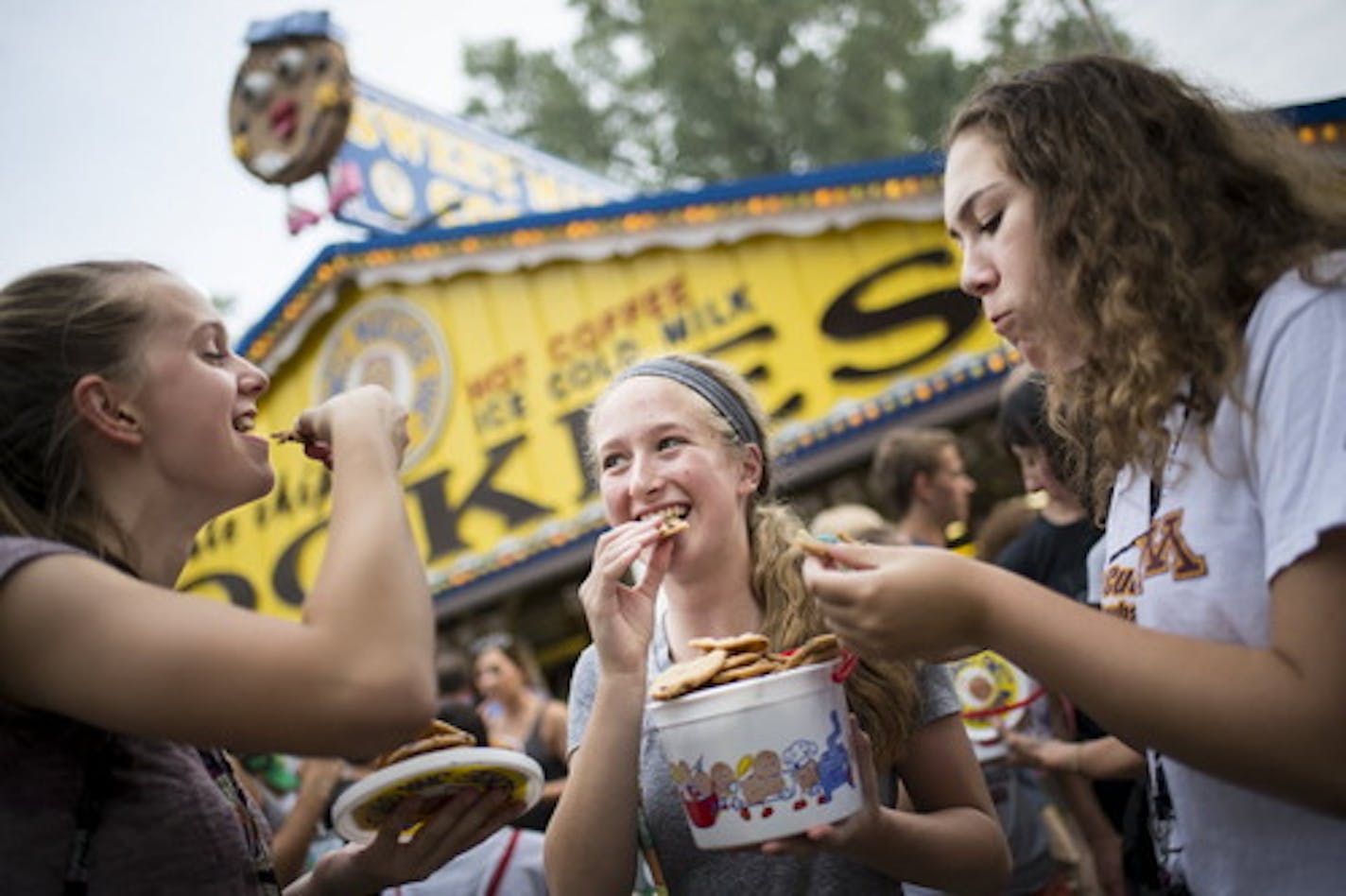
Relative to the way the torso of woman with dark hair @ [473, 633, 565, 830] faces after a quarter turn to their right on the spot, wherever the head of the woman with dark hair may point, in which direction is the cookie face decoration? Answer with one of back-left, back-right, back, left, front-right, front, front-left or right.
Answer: front-right

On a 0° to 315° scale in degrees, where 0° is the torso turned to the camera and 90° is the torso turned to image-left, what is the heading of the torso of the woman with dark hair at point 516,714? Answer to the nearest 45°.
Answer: approximately 45°

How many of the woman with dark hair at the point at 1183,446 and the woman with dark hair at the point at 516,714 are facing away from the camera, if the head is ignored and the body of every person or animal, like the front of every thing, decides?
0

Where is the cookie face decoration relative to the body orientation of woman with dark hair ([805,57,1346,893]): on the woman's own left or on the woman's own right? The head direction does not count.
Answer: on the woman's own right

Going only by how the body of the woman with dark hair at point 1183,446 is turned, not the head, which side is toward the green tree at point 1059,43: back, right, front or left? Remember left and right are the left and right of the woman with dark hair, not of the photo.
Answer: right

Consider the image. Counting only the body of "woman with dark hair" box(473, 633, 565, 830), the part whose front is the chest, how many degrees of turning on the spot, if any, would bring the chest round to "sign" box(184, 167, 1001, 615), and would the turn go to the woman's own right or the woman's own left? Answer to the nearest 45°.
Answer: approximately 135° to the woman's own right

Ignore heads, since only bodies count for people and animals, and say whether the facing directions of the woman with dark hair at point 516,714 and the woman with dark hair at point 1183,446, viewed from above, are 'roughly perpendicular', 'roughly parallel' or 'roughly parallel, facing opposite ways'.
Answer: roughly perpendicular

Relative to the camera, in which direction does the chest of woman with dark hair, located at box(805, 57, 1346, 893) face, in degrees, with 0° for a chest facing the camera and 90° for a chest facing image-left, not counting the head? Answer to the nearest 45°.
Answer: approximately 90°

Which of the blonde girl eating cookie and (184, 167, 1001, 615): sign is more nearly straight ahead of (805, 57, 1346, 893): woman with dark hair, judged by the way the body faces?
the blonde girl eating cookie

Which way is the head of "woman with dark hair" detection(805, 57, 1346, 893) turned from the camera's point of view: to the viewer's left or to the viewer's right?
to the viewer's left
